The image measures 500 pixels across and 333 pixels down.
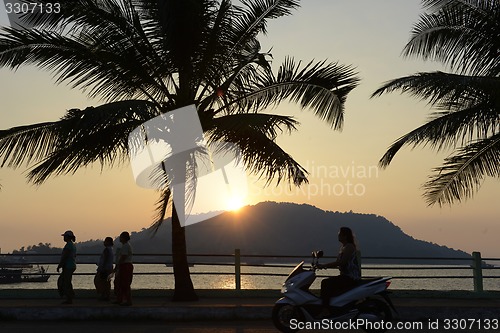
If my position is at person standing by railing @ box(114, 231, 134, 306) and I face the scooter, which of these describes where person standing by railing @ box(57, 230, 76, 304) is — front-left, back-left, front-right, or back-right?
back-right

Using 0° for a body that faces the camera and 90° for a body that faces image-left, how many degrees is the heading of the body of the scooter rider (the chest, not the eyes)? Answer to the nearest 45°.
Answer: approximately 90°

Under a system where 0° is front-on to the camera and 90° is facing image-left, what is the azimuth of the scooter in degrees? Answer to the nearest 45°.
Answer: approximately 90°

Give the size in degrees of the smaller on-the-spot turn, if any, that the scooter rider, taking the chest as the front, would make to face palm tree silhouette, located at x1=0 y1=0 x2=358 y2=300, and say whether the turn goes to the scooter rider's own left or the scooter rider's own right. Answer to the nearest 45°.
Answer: approximately 45° to the scooter rider's own right

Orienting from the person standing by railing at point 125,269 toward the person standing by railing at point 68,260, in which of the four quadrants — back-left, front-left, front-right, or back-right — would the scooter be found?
back-left

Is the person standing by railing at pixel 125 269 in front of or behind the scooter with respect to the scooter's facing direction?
in front

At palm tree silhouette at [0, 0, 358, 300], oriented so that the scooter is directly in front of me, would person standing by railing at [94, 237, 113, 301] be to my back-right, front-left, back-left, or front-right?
back-right

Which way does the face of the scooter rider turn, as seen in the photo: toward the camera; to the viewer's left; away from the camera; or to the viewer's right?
to the viewer's left
